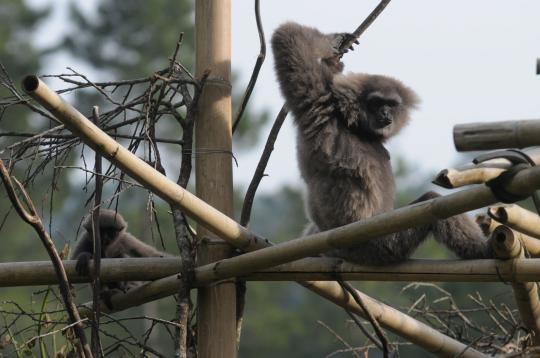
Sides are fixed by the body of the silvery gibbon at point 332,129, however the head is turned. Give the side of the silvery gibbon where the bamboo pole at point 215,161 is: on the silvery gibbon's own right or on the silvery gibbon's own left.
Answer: on the silvery gibbon's own right

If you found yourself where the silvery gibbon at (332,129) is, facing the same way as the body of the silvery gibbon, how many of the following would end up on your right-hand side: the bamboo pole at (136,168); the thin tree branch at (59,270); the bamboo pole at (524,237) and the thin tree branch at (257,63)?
3

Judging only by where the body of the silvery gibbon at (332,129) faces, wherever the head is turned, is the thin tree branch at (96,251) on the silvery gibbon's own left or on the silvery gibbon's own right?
on the silvery gibbon's own right

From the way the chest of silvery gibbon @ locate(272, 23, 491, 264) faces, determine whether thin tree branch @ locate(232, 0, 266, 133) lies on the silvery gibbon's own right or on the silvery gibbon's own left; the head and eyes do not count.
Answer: on the silvery gibbon's own right

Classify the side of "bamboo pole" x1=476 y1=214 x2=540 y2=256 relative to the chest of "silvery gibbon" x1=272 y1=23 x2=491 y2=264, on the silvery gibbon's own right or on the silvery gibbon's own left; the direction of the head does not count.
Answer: on the silvery gibbon's own left

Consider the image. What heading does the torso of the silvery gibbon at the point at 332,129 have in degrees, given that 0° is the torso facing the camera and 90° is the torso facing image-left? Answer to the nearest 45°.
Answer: approximately 315°
